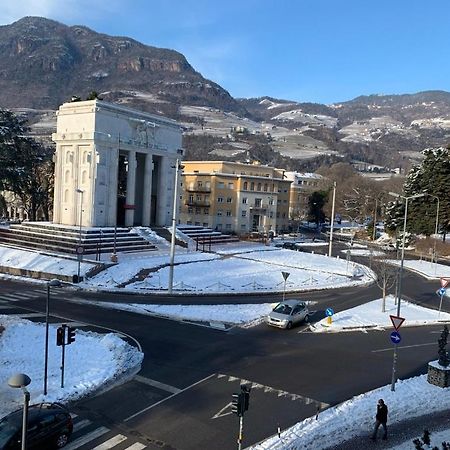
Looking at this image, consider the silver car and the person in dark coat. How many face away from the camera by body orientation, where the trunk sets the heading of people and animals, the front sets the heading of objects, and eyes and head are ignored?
0

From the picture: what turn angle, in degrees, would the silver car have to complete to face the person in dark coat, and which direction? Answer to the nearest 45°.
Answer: approximately 45° to its left

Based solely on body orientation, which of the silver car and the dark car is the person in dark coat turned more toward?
the dark car

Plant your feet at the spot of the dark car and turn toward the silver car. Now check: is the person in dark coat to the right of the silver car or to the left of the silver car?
right

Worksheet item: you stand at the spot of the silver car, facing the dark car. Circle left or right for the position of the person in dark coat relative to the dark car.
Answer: left

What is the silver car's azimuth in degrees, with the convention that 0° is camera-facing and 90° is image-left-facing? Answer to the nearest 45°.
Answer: approximately 45°

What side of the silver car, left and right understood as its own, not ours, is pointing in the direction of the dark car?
front

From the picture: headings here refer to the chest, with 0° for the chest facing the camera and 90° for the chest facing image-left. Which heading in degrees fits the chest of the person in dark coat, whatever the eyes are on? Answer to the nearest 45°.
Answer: approximately 45°
